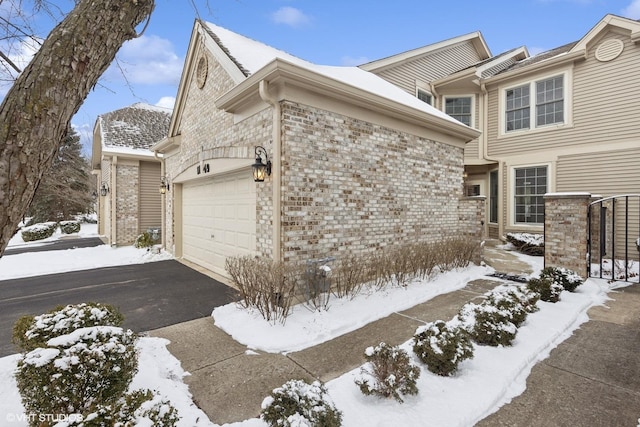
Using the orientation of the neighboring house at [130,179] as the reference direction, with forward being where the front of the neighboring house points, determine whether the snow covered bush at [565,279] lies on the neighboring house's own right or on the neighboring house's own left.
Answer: on the neighboring house's own left

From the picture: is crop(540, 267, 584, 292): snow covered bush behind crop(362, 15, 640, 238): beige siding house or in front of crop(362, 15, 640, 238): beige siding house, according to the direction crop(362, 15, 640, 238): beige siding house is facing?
in front

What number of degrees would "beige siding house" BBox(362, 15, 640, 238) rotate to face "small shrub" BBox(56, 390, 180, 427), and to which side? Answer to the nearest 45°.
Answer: approximately 45° to its left

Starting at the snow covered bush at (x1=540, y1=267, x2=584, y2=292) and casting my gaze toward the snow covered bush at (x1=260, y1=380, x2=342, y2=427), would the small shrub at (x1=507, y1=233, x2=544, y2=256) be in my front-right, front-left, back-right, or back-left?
back-right

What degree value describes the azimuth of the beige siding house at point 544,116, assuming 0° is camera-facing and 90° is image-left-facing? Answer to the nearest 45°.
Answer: approximately 45°

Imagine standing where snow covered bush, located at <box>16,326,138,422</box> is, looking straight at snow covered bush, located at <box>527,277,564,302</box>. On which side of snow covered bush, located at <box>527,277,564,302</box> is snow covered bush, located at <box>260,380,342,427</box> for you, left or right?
right

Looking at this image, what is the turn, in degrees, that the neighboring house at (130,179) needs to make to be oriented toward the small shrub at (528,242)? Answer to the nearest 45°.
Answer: approximately 90° to its left

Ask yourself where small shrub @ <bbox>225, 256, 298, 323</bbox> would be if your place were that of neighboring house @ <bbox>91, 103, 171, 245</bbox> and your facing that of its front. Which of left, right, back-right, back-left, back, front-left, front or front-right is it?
front-left

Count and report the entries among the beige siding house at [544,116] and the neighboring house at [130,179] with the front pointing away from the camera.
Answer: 0

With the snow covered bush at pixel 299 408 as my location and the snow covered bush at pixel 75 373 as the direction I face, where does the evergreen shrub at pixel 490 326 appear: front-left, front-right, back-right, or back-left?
back-right

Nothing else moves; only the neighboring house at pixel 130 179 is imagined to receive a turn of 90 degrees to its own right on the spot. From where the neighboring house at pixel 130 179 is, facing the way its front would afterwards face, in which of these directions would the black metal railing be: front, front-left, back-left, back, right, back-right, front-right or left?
back

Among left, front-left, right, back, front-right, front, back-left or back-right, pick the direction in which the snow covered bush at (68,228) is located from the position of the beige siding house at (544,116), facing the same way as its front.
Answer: front-right
